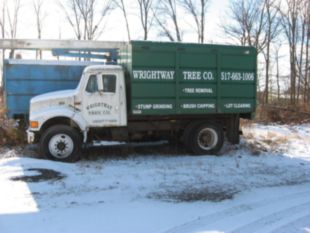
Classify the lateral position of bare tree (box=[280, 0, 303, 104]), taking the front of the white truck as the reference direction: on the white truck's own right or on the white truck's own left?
on the white truck's own right

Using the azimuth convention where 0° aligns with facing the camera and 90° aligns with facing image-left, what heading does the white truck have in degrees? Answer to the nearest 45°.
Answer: approximately 90°
